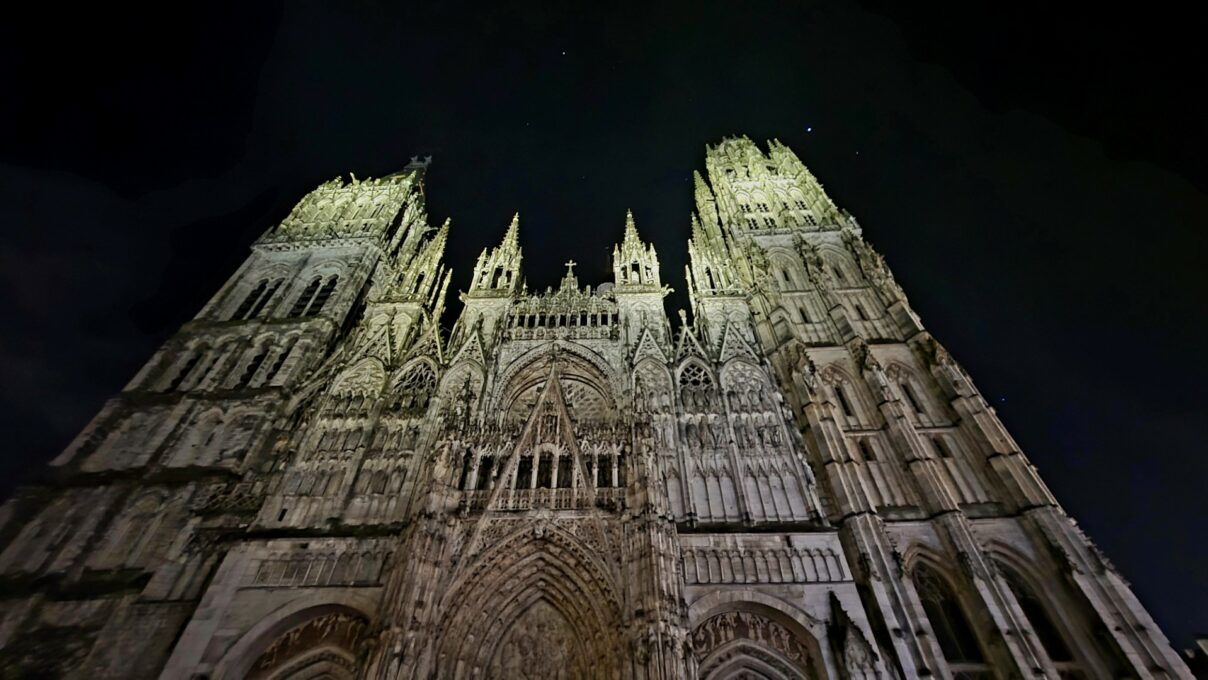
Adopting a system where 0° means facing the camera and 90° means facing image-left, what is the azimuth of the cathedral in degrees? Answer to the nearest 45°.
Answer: approximately 0°
